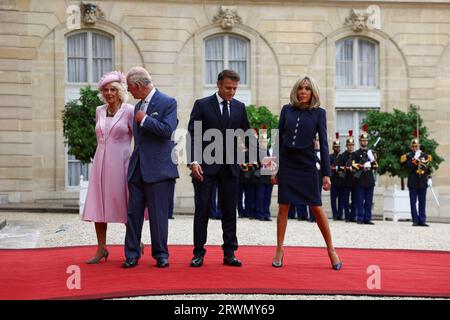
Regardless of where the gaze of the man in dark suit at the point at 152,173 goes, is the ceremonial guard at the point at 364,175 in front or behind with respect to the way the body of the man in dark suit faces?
behind

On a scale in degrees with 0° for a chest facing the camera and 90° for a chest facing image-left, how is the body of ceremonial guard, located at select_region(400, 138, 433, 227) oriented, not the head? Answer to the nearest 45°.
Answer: approximately 0°

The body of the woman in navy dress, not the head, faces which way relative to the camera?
toward the camera

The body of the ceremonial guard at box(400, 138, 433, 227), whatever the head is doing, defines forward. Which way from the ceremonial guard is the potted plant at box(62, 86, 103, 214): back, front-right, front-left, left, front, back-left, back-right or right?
right

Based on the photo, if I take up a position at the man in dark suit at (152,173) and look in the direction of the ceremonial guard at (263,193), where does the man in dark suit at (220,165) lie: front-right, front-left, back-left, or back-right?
front-right

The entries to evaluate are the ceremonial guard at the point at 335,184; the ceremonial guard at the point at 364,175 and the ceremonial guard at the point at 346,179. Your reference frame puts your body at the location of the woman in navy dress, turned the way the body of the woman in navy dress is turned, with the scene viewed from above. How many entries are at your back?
3

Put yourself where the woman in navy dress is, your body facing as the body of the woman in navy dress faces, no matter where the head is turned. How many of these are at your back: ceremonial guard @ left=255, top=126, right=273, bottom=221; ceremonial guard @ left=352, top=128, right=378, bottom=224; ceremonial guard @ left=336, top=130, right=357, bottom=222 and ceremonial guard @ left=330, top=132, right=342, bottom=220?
4

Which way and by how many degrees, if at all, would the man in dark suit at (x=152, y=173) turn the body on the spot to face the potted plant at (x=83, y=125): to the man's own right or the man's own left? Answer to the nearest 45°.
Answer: approximately 135° to the man's own right

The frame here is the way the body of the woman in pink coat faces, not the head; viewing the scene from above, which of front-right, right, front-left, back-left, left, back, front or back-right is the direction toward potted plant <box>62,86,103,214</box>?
back-right

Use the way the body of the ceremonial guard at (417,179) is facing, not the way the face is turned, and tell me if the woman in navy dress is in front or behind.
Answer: in front

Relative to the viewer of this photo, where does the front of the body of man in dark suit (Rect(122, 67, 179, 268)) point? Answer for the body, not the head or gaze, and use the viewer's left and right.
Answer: facing the viewer and to the left of the viewer

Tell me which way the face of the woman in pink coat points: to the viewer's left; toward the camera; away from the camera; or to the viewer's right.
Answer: toward the camera

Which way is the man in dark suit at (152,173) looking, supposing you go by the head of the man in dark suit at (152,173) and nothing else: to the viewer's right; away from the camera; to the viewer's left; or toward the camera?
to the viewer's left

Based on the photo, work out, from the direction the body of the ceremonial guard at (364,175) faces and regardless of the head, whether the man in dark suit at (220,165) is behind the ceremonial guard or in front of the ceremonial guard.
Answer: in front
